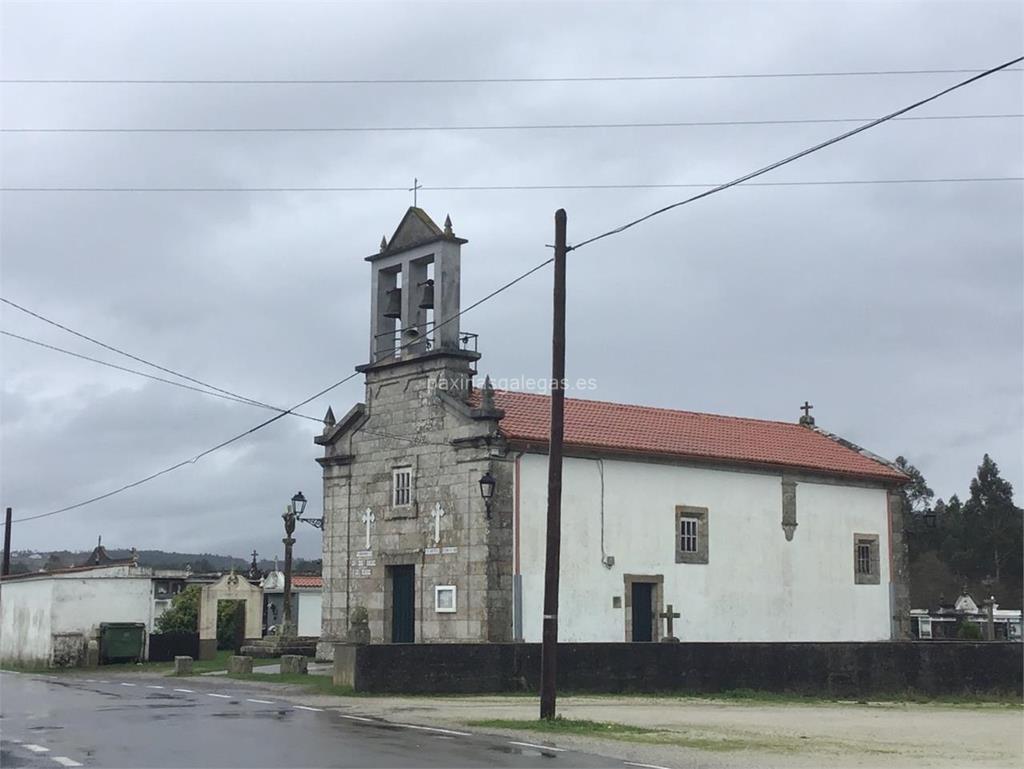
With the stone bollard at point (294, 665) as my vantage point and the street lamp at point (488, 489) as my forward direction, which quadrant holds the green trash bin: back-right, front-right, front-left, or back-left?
back-left

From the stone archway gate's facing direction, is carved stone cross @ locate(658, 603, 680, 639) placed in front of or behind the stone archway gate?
in front

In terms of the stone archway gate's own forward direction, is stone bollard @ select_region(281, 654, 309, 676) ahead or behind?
ahead

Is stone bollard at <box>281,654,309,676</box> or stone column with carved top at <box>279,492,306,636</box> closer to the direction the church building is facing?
the stone bollard

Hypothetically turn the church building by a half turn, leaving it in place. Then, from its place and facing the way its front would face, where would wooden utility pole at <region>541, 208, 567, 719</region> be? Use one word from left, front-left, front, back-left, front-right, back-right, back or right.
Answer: back-right

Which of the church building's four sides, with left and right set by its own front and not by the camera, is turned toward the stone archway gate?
right

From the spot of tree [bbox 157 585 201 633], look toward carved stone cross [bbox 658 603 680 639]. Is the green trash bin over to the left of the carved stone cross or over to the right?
right

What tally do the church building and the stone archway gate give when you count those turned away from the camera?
0

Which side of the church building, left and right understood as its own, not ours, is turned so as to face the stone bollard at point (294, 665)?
front

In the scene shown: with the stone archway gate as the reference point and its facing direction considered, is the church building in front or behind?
in front

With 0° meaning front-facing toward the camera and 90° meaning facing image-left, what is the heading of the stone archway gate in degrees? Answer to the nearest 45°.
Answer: approximately 0°
